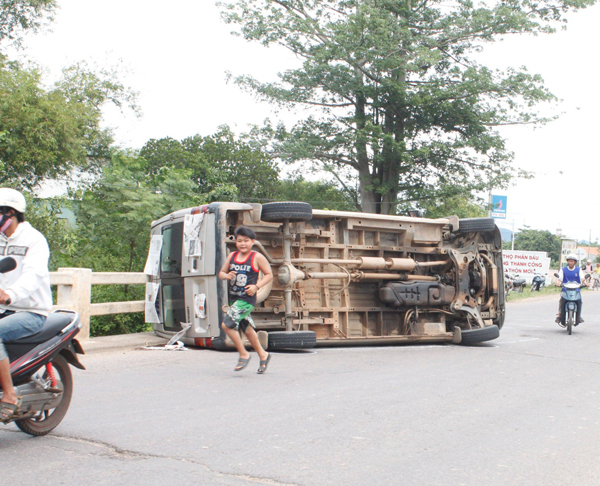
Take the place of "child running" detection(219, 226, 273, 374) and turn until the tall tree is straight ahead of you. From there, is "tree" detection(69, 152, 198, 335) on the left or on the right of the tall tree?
left

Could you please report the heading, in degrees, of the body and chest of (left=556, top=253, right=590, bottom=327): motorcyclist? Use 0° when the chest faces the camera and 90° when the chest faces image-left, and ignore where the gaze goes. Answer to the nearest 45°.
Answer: approximately 0°

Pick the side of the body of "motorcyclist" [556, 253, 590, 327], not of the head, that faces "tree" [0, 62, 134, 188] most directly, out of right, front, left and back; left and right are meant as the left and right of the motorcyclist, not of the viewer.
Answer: right

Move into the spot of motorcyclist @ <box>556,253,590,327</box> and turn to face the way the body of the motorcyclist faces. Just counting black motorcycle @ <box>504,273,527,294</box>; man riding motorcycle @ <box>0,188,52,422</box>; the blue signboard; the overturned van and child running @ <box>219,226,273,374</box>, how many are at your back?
2

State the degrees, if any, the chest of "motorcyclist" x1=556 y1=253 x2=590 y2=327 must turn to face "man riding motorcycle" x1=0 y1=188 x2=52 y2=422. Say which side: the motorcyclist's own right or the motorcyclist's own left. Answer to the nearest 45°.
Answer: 0° — they already face them

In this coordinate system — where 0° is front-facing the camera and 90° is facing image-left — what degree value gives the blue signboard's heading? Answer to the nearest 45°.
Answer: approximately 0°

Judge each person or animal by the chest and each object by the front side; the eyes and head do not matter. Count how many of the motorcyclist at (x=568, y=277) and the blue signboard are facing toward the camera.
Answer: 2
